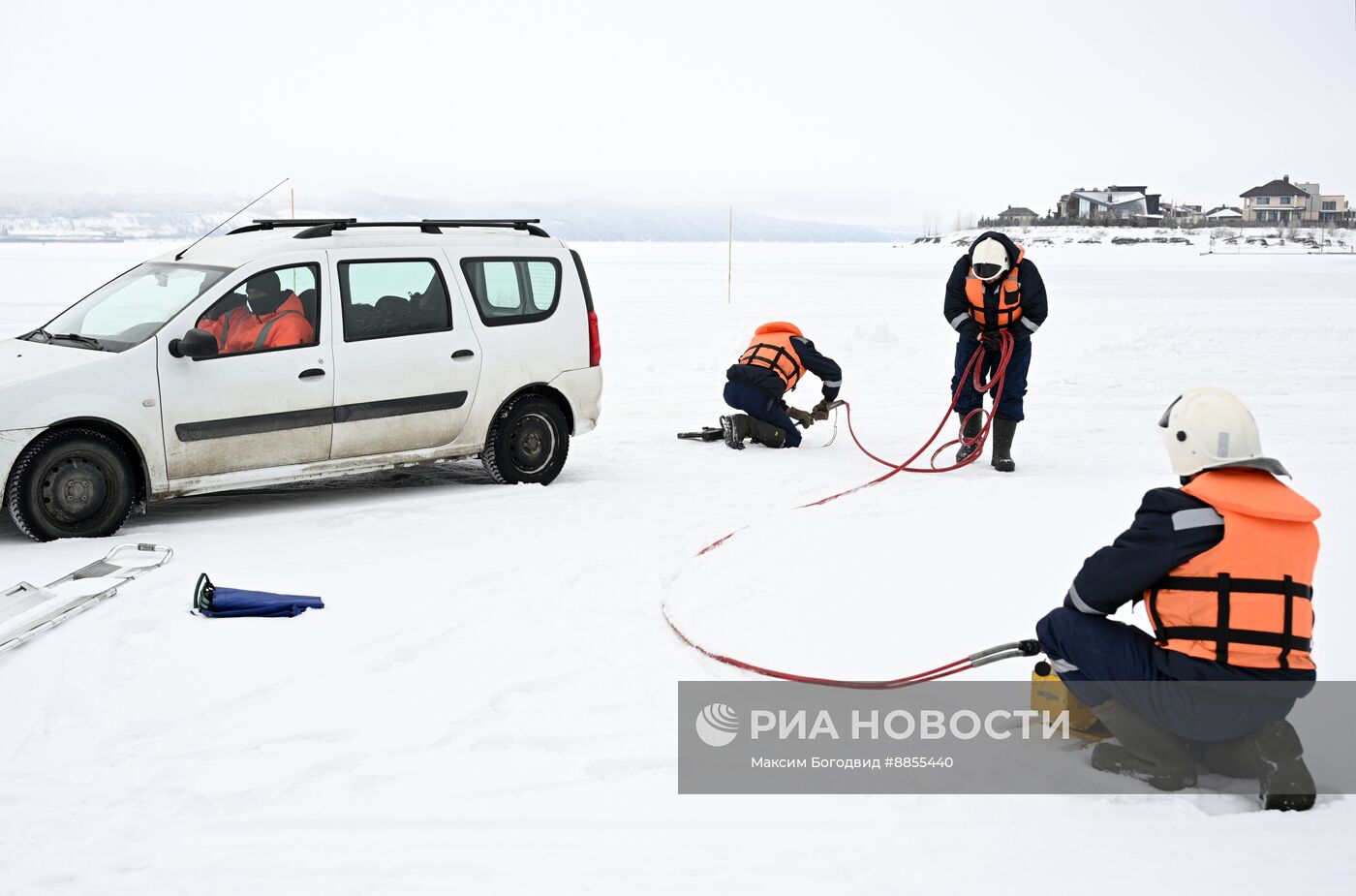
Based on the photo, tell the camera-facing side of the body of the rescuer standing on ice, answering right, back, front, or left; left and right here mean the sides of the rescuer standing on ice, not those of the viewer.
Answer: front

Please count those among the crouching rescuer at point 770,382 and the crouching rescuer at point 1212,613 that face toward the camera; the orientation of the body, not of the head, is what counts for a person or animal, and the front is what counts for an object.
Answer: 0

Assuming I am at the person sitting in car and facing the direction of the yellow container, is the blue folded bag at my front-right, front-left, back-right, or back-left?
front-right

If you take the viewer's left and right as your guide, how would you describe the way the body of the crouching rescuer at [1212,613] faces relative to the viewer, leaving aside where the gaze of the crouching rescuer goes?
facing away from the viewer and to the left of the viewer

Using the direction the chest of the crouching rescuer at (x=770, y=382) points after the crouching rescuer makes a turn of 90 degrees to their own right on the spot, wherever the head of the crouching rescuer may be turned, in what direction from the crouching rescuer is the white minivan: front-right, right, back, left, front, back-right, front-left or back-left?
right

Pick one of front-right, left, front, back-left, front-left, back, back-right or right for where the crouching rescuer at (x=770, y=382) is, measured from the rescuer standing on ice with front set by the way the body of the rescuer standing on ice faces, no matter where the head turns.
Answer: right

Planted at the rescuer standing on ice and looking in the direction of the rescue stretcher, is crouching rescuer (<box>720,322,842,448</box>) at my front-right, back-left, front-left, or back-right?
front-right

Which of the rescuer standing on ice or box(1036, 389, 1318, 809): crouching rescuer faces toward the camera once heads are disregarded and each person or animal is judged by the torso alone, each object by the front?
the rescuer standing on ice

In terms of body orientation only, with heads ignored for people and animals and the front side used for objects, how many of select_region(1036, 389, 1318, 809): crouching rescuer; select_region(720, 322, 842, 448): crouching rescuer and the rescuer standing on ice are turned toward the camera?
1

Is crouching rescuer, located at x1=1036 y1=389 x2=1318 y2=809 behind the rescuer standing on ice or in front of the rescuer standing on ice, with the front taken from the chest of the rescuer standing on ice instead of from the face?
in front

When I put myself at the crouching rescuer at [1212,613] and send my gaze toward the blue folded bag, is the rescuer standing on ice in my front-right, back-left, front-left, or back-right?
front-right

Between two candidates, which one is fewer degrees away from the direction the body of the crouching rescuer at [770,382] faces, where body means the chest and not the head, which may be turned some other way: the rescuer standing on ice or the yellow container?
the rescuer standing on ice

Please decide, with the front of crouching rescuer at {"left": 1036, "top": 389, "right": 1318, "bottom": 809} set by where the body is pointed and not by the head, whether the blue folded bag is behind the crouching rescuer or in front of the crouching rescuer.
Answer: in front

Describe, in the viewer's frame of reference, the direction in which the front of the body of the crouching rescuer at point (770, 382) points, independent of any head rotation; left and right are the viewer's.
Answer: facing away from the viewer and to the right of the viewer

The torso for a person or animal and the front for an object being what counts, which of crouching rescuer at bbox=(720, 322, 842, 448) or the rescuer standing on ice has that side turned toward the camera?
the rescuer standing on ice

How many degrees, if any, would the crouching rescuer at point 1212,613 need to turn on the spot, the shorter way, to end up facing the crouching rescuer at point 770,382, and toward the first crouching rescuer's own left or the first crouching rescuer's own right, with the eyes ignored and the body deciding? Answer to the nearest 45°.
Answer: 0° — they already face them

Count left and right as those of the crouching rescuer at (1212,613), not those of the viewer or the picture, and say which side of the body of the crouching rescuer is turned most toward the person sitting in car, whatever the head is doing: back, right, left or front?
front

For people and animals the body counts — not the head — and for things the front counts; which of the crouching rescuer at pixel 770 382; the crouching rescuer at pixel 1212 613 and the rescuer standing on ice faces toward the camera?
the rescuer standing on ice

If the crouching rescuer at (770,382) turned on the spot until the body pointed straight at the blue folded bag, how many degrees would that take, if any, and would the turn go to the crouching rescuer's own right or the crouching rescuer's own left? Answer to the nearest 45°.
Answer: approximately 180°
